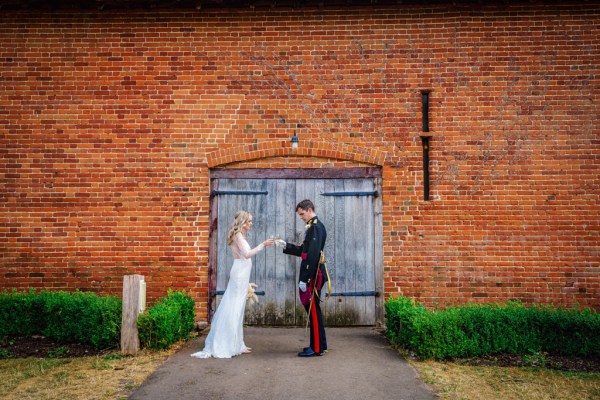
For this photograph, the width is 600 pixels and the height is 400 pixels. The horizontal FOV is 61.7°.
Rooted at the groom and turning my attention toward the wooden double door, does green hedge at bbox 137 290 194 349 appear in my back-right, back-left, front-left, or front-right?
front-left

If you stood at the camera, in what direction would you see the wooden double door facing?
facing the viewer

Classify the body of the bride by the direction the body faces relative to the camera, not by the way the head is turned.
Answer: to the viewer's right

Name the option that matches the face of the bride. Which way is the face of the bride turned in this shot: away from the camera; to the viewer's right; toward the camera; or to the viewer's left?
to the viewer's right

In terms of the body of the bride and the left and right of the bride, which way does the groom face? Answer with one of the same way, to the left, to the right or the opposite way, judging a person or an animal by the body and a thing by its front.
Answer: the opposite way

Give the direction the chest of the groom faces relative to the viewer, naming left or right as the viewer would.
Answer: facing to the left of the viewer

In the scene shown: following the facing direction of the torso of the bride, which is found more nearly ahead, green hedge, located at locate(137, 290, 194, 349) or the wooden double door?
the wooden double door

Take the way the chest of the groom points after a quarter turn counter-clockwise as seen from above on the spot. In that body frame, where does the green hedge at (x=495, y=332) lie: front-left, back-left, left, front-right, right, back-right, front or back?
left

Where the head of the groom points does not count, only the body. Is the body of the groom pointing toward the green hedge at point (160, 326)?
yes

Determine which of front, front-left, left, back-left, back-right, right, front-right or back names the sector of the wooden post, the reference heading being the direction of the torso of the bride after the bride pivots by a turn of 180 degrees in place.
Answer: front

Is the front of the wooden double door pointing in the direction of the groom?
yes

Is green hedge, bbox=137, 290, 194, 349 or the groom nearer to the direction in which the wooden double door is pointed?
the groom

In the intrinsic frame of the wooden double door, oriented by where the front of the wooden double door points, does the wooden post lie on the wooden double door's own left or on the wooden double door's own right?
on the wooden double door's own right

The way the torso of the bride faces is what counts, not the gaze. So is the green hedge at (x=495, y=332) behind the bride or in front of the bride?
in front

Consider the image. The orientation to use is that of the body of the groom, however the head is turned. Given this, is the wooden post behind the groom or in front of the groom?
in front

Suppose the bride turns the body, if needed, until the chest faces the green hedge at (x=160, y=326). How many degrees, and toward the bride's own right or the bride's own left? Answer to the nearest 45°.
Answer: approximately 180°

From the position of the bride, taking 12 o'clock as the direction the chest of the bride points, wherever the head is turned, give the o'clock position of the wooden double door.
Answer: The wooden double door is roughly at 10 o'clock from the bride.
